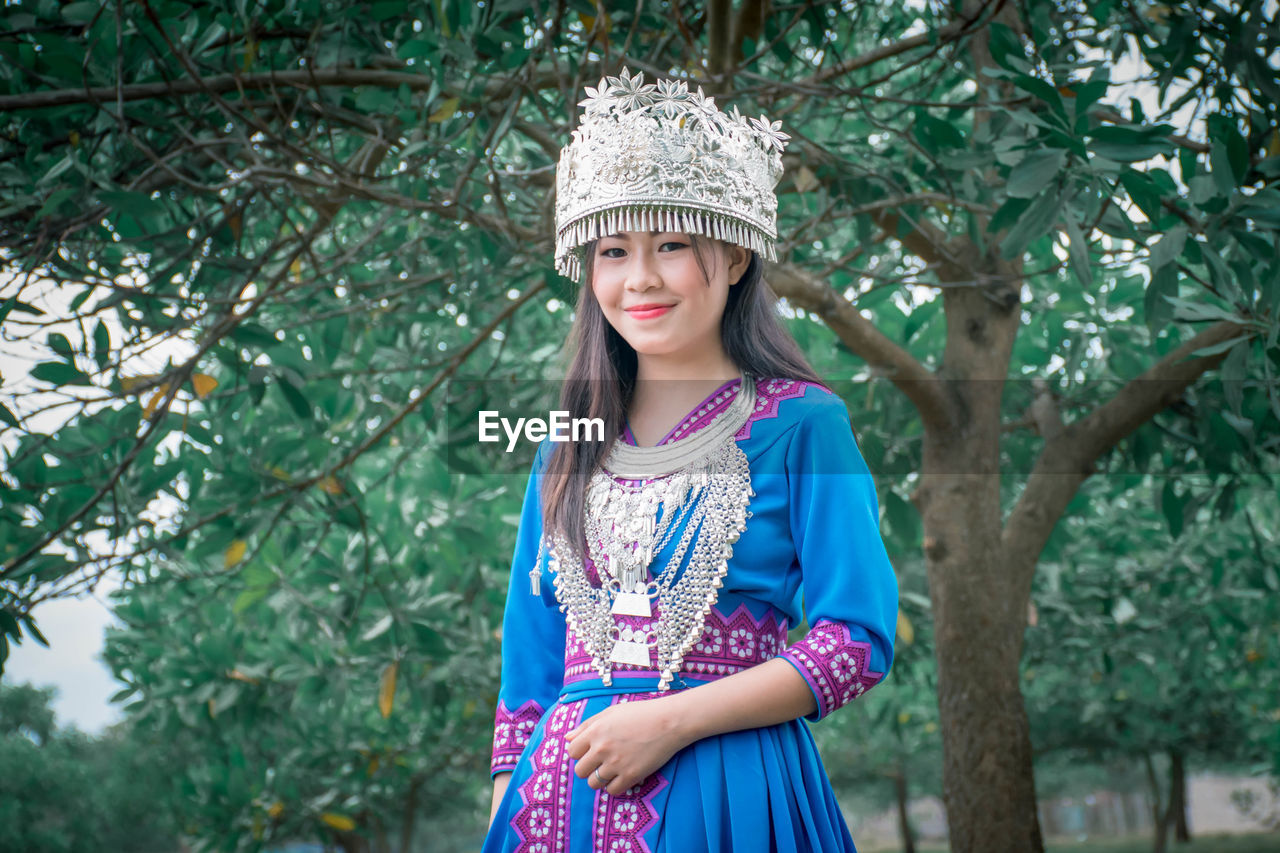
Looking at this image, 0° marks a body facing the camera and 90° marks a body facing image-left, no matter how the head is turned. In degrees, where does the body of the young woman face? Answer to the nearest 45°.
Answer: approximately 45°

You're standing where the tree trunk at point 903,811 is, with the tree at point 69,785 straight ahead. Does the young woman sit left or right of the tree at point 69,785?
left

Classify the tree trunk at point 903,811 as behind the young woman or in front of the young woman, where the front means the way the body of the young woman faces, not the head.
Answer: behind

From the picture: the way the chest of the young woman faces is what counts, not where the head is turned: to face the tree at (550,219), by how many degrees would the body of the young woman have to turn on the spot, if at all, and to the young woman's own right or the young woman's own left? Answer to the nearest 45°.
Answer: approximately 135° to the young woman's own right

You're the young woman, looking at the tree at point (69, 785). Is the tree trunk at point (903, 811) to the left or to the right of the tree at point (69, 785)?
right

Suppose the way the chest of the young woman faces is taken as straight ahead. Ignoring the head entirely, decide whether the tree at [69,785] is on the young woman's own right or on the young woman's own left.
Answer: on the young woman's own right

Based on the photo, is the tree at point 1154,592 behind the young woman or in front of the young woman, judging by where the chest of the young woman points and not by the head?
behind
